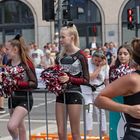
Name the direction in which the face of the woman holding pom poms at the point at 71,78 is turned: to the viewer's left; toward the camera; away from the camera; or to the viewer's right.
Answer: to the viewer's left

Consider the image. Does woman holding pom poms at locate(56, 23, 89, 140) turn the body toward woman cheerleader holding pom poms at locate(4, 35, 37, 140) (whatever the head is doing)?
no

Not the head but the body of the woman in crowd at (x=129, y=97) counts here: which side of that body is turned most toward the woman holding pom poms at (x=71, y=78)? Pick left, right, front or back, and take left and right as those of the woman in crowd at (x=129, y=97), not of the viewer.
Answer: front

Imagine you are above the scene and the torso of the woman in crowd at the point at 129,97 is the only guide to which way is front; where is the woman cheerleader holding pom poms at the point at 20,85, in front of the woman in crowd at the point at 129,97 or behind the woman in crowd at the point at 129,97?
in front

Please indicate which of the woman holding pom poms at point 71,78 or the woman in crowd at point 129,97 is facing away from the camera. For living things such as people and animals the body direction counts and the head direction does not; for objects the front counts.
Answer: the woman in crowd at point 129,97

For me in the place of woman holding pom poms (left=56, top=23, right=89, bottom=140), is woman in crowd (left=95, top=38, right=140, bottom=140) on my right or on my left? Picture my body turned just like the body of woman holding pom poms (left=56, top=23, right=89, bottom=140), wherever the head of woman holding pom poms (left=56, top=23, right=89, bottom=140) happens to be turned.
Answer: on my left

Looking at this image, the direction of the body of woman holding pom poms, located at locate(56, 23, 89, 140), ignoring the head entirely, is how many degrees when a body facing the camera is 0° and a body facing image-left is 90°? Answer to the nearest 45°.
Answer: approximately 45°

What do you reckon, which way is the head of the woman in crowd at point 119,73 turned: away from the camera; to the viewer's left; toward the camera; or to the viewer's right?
toward the camera

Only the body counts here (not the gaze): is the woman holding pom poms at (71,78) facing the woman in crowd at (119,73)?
no

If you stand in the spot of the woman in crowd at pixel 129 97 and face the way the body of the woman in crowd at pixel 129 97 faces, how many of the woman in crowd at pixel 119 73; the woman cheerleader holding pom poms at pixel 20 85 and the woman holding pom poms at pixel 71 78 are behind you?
0
